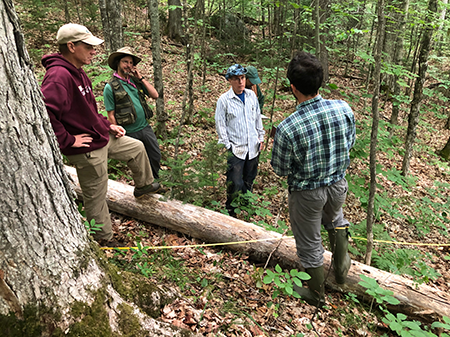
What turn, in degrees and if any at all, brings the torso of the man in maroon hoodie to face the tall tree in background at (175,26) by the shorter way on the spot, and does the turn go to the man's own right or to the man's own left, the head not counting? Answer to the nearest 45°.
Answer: approximately 90° to the man's own left

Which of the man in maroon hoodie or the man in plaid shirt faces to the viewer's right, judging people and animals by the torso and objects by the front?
the man in maroon hoodie

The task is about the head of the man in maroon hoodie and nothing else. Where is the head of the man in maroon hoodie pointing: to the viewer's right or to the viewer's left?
to the viewer's right

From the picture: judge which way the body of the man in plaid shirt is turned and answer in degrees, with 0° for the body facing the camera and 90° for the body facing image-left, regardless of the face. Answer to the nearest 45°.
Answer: approximately 135°

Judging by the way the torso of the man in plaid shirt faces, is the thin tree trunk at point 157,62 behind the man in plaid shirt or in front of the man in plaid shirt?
in front

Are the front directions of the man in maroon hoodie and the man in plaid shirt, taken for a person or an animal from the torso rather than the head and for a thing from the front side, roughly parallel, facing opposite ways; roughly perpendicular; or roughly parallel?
roughly perpendicular

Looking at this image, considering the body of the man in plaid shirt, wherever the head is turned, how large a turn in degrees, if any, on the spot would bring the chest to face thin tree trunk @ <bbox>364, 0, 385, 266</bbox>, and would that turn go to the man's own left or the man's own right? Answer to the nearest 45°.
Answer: approximately 90° to the man's own right

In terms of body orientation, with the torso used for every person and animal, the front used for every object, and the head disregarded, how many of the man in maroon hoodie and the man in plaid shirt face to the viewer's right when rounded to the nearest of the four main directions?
1

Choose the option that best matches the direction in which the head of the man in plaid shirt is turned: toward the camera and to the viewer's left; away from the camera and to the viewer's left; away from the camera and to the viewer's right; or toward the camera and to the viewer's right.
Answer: away from the camera and to the viewer's left

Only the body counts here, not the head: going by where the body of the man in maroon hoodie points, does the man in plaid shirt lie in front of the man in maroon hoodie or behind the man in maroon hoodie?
in front

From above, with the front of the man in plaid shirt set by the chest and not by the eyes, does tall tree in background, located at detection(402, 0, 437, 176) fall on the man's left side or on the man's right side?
on the man's right side

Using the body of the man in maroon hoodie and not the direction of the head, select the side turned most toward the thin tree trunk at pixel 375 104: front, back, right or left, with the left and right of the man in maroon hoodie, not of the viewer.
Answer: front

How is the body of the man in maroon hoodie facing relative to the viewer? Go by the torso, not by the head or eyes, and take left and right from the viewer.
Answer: facing to the right of the viewer

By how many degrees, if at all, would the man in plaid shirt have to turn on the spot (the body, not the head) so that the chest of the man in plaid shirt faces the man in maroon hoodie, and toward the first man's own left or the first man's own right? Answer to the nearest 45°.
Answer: approximately 45° to the first man's own left
